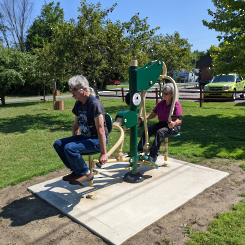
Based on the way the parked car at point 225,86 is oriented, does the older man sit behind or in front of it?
in front

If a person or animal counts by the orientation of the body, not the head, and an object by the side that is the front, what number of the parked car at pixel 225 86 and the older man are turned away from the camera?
0

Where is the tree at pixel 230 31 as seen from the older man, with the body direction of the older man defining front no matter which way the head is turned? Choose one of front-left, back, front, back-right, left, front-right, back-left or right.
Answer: back

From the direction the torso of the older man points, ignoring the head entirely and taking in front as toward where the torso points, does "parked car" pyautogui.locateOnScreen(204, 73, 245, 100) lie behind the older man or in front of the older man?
behind

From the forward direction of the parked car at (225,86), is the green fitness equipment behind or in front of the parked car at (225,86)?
in front

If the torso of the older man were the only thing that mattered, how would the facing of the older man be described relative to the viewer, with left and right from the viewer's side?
facing the viewer and to the left of the viewer
